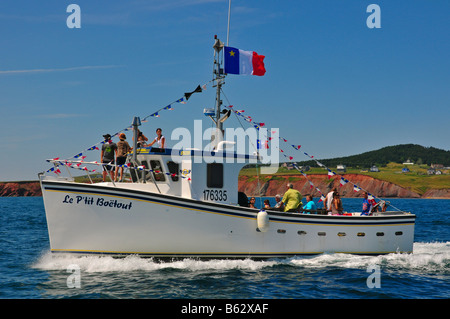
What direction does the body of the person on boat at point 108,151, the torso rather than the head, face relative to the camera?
toward the camera

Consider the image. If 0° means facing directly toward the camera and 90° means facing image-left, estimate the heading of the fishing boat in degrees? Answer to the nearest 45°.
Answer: approximately 90°

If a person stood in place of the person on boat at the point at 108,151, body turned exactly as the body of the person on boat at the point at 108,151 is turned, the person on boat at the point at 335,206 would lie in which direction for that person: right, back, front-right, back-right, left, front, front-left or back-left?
left

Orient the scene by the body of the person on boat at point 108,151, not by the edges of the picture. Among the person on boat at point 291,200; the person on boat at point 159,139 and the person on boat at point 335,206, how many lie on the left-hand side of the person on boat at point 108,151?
3

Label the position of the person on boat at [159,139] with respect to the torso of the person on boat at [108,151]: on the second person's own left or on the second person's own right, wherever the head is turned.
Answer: on the second person's own left

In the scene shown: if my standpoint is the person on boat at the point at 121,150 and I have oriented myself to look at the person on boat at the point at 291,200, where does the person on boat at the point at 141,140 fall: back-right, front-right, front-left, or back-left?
front-left
